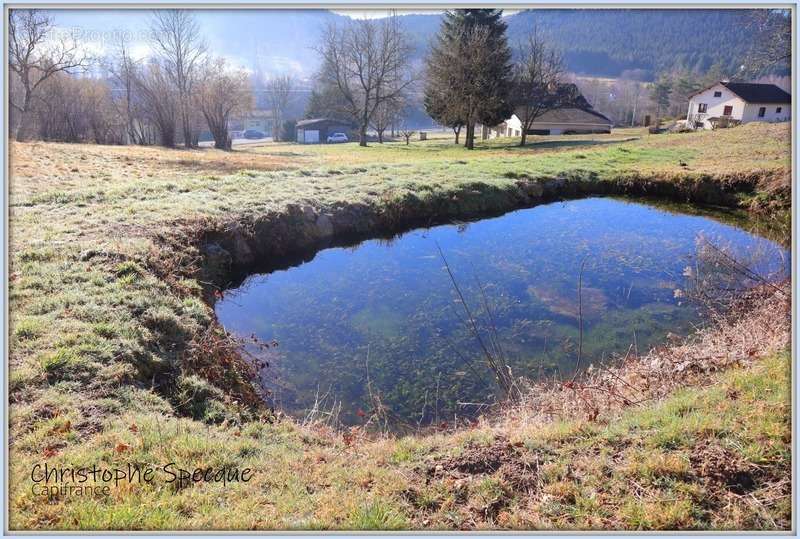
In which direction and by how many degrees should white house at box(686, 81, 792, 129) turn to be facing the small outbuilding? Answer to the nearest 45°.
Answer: approximately 45° to its right

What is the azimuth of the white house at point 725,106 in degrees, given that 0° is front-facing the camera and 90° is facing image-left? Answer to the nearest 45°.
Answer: approximately 45°

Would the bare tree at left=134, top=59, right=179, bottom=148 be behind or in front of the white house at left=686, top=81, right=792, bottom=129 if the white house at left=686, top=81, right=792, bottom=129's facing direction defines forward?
in front

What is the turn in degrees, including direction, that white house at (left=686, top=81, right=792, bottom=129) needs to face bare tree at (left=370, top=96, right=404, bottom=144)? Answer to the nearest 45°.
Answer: approximately 45° to its right

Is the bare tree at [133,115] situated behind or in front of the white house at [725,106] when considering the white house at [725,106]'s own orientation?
in front
